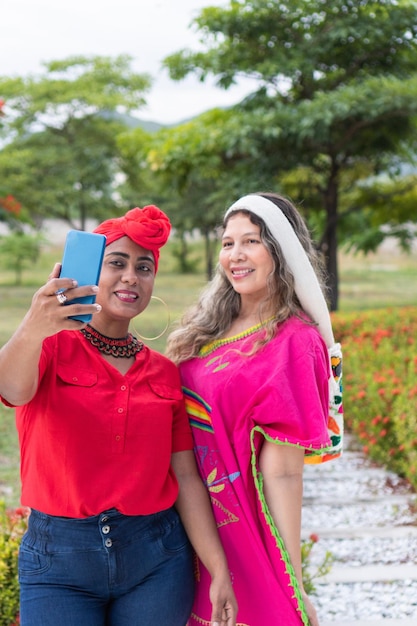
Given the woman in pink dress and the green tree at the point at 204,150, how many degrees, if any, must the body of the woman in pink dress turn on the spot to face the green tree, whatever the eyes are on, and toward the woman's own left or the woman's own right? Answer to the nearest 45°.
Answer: approximately 135° to the woman's own right

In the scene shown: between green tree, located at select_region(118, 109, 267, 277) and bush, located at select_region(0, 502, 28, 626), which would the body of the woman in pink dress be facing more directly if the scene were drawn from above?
the bush

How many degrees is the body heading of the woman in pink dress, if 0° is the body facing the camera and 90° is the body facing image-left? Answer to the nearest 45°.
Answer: approximately 45°

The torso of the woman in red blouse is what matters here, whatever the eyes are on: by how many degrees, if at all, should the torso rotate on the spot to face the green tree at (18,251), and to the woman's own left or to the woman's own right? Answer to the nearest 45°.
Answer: approximately 180°

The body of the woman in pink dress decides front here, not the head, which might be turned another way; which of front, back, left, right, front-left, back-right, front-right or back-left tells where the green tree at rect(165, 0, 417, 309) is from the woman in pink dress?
back-right

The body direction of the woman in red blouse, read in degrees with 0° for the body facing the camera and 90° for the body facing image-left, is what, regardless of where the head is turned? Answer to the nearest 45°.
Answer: approximately 0°

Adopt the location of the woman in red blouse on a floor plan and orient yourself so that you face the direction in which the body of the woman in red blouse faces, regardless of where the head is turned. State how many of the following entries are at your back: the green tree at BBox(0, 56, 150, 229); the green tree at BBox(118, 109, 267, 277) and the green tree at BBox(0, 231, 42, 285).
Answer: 3
